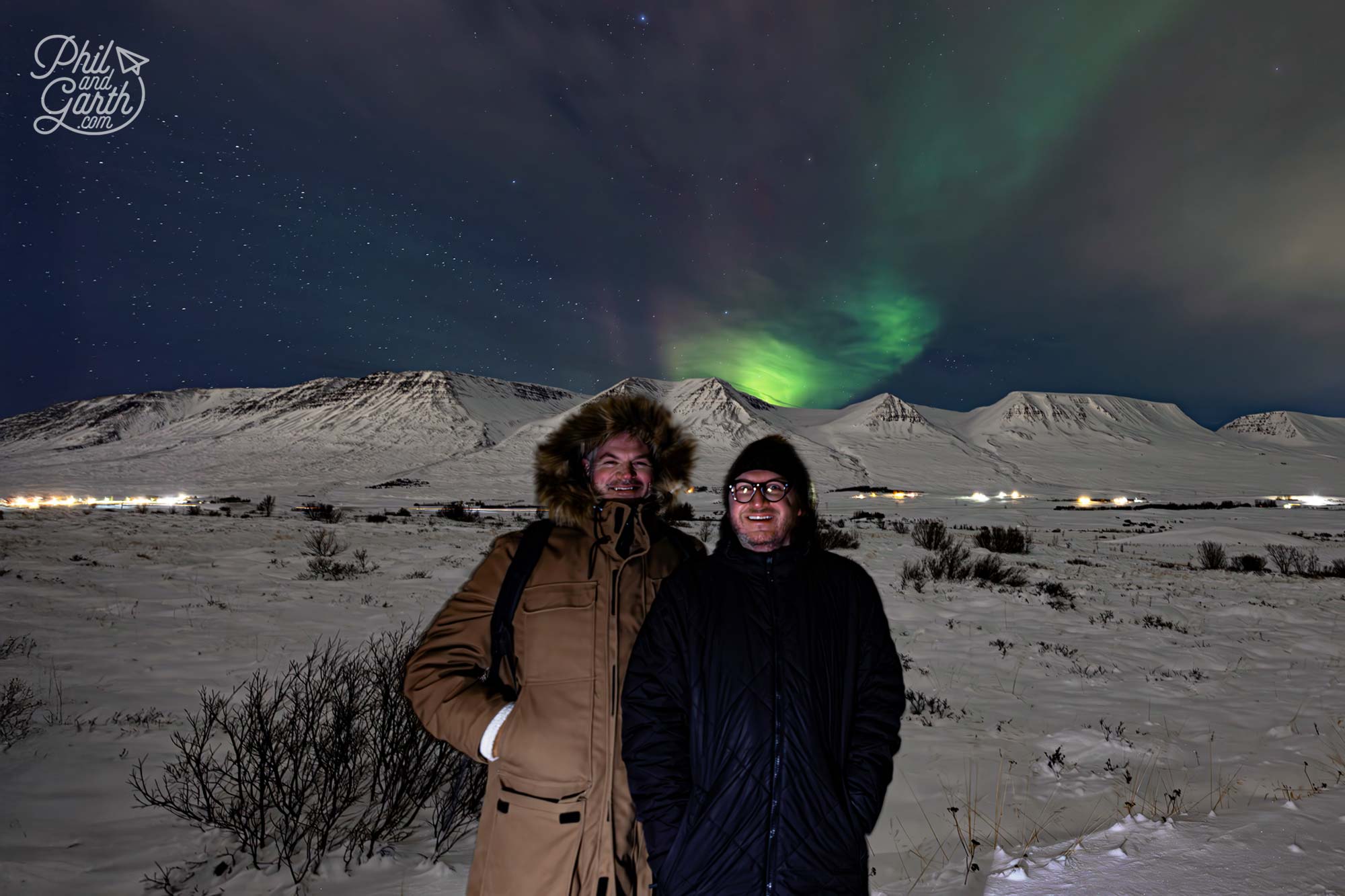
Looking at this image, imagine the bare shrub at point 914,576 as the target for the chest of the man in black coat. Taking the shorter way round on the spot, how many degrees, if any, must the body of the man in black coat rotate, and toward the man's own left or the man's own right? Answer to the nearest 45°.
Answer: approximately 180°

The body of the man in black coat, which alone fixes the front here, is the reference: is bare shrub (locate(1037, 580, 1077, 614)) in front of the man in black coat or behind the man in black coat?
behind

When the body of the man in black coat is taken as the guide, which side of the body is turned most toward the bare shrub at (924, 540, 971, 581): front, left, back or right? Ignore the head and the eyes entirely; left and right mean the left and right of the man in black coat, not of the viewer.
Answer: back

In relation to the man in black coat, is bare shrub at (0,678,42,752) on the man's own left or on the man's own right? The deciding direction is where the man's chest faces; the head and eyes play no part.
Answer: on the man's own right

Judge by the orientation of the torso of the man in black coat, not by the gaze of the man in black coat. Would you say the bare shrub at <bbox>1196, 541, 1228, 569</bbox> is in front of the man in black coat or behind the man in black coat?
behind

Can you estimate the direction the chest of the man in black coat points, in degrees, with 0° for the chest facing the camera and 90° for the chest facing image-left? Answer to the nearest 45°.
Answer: approximately 0°

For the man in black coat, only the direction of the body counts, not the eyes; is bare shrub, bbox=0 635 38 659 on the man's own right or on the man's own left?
on the man's own right

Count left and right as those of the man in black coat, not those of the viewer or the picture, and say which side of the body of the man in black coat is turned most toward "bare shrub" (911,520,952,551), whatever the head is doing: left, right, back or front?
back
